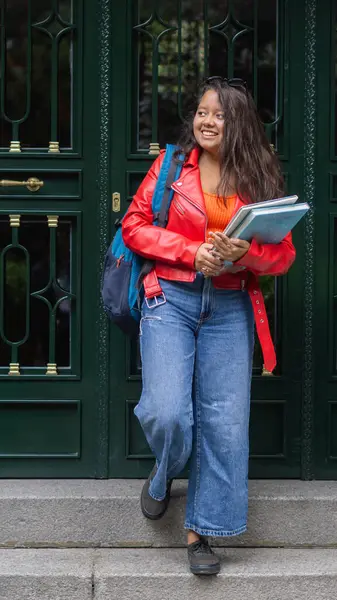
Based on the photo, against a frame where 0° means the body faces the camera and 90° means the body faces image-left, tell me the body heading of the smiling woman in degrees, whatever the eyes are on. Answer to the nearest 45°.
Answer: approximately 0°

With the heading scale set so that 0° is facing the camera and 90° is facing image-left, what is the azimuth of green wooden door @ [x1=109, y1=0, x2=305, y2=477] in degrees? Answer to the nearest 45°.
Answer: approximately 0°

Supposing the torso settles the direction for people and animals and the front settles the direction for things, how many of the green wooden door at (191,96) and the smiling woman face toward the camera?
2
